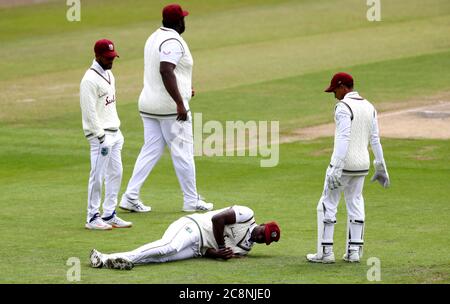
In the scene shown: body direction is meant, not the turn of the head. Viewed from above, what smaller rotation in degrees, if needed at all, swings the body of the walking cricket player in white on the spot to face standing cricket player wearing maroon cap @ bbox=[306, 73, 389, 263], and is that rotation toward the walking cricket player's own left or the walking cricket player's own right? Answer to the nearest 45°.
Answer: approximately 45° to the walking cricket player's own right

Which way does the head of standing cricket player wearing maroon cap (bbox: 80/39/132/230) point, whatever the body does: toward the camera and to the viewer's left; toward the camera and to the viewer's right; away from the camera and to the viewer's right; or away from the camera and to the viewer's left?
toward the camera and to the viewer's right

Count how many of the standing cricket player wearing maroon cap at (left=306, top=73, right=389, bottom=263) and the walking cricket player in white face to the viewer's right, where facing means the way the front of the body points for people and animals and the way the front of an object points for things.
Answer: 1

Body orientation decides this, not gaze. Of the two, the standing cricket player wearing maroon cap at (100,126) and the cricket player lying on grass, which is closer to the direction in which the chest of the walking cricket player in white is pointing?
the cricket player lying on grass

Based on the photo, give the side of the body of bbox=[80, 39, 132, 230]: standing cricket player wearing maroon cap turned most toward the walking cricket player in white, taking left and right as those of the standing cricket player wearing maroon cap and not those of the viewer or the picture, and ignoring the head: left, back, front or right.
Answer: left

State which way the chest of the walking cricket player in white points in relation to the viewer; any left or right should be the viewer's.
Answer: facing to the right of the viewer

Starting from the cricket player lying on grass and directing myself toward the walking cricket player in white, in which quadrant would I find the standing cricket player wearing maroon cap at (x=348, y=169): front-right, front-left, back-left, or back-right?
back-right

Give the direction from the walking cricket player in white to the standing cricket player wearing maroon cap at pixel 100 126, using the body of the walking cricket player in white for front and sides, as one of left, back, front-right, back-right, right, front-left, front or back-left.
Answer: back-right
